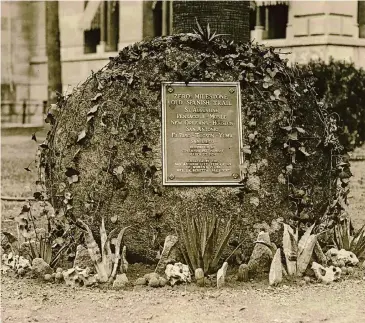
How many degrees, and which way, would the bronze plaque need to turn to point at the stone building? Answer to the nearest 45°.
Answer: approximately 180°

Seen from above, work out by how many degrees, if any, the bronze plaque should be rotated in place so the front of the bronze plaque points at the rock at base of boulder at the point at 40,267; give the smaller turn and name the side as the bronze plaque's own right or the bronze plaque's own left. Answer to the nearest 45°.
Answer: approximately 90° to the bronze plaque's own right

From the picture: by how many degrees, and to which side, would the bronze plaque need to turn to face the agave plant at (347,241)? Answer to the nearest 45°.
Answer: approximately 90° to its left

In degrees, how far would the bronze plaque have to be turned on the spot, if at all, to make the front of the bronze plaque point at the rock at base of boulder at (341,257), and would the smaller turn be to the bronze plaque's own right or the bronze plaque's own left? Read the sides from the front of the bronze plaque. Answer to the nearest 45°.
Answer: approximately 90° to the bronze plaque's own left

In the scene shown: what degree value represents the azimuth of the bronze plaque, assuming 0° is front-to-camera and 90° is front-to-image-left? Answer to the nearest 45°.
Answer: approximately 0°

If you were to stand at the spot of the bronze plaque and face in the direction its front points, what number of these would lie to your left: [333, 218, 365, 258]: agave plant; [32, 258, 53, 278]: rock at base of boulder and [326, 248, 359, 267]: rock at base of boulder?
2
